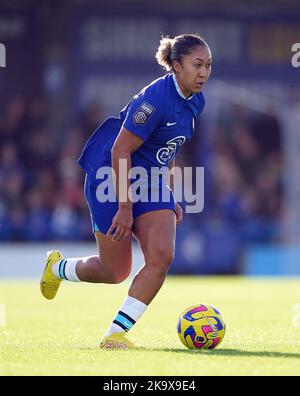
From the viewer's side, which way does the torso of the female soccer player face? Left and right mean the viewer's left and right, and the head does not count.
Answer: facing the viewer and to the right of the viewer
